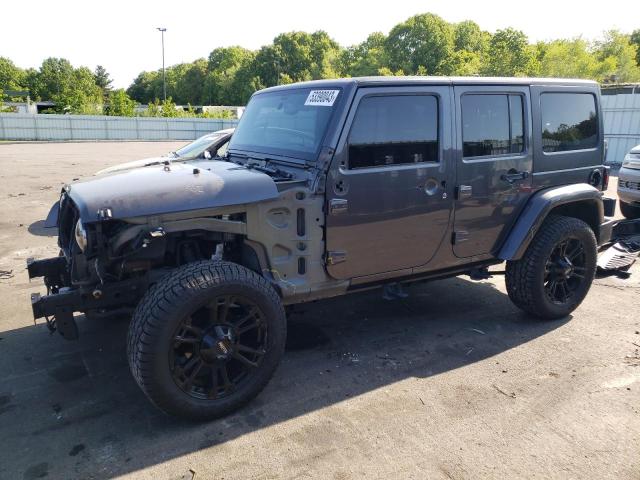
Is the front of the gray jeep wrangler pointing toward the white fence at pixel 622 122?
no

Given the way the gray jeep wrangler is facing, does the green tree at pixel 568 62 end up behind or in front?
behind

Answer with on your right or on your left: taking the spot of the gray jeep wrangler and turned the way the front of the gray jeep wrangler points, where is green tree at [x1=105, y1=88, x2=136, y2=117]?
on your right

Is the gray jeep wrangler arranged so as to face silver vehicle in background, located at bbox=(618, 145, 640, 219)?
no

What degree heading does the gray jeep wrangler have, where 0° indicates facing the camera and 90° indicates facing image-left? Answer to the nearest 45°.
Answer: approximately 45°

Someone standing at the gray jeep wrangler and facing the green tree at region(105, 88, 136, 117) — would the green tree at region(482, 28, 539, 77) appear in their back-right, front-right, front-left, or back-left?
front-right

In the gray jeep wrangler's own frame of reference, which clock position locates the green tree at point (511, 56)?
The green tree is roughly at 5 o'clock from the gray jeep wrangler.

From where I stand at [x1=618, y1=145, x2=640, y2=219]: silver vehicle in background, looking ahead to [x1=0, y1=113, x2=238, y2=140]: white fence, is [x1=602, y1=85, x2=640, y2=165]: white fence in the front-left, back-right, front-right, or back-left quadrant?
front-right
